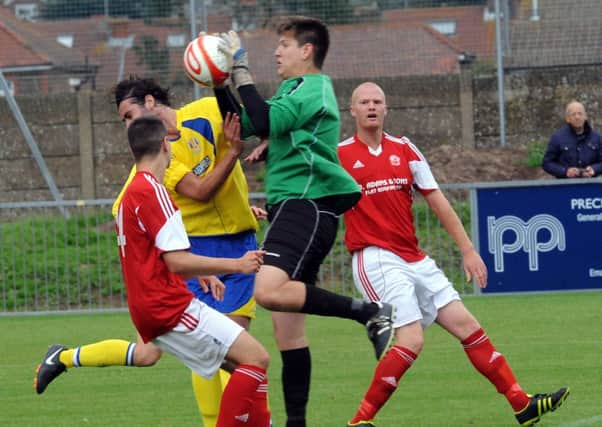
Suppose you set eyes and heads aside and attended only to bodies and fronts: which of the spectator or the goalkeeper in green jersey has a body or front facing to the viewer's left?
the goalkeeper in green jersey

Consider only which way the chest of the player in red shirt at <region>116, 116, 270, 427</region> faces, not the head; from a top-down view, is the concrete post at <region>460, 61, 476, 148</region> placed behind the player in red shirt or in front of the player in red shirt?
in front

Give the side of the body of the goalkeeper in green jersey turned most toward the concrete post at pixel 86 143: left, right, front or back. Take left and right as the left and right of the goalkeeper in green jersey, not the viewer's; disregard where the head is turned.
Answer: right

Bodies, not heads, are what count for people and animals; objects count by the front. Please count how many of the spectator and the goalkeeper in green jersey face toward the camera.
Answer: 1

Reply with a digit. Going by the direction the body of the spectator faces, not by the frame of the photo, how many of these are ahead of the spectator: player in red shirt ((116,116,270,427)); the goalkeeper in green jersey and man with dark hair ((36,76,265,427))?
3

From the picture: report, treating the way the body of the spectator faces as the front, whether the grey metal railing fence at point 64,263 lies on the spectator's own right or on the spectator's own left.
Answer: on the spectator's own right

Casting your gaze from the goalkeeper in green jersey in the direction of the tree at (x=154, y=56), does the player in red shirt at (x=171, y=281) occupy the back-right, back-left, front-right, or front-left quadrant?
back-left

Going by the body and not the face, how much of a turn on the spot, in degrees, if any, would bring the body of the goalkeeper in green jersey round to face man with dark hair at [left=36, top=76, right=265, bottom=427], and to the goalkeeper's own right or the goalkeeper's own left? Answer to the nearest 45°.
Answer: approximately 45° to the goalkeeper's own right

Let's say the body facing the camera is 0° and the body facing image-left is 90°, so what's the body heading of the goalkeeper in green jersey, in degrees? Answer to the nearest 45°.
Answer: approximately 90°

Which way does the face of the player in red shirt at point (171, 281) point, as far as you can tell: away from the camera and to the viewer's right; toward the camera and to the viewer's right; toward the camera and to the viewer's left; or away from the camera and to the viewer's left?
away from the camera and to the viewer's right

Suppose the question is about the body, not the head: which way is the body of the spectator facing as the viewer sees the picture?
toward the camera
